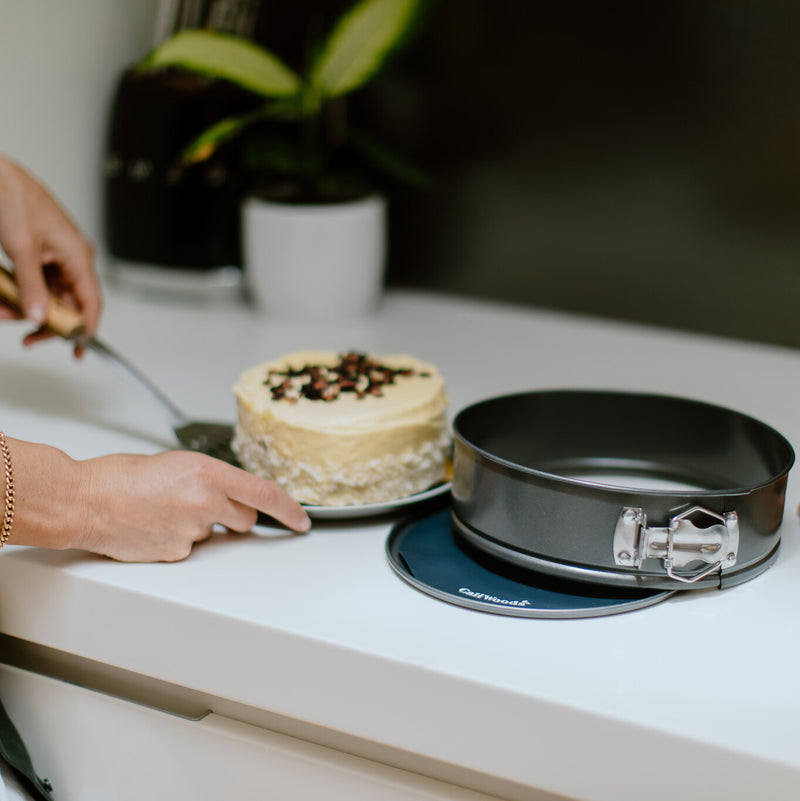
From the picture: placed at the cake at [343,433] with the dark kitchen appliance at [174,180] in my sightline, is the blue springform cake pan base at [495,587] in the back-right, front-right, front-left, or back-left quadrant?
back-right

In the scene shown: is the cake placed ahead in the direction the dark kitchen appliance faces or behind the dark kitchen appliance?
ahead

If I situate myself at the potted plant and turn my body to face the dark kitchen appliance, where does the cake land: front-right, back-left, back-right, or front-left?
back-left

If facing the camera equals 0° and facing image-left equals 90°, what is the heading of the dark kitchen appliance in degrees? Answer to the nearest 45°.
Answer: approximately 0°

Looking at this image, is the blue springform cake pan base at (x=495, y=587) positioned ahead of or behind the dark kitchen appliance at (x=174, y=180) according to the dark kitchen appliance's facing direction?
ahead

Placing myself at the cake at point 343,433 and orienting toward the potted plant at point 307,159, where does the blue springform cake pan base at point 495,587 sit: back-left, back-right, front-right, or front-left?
back-right
